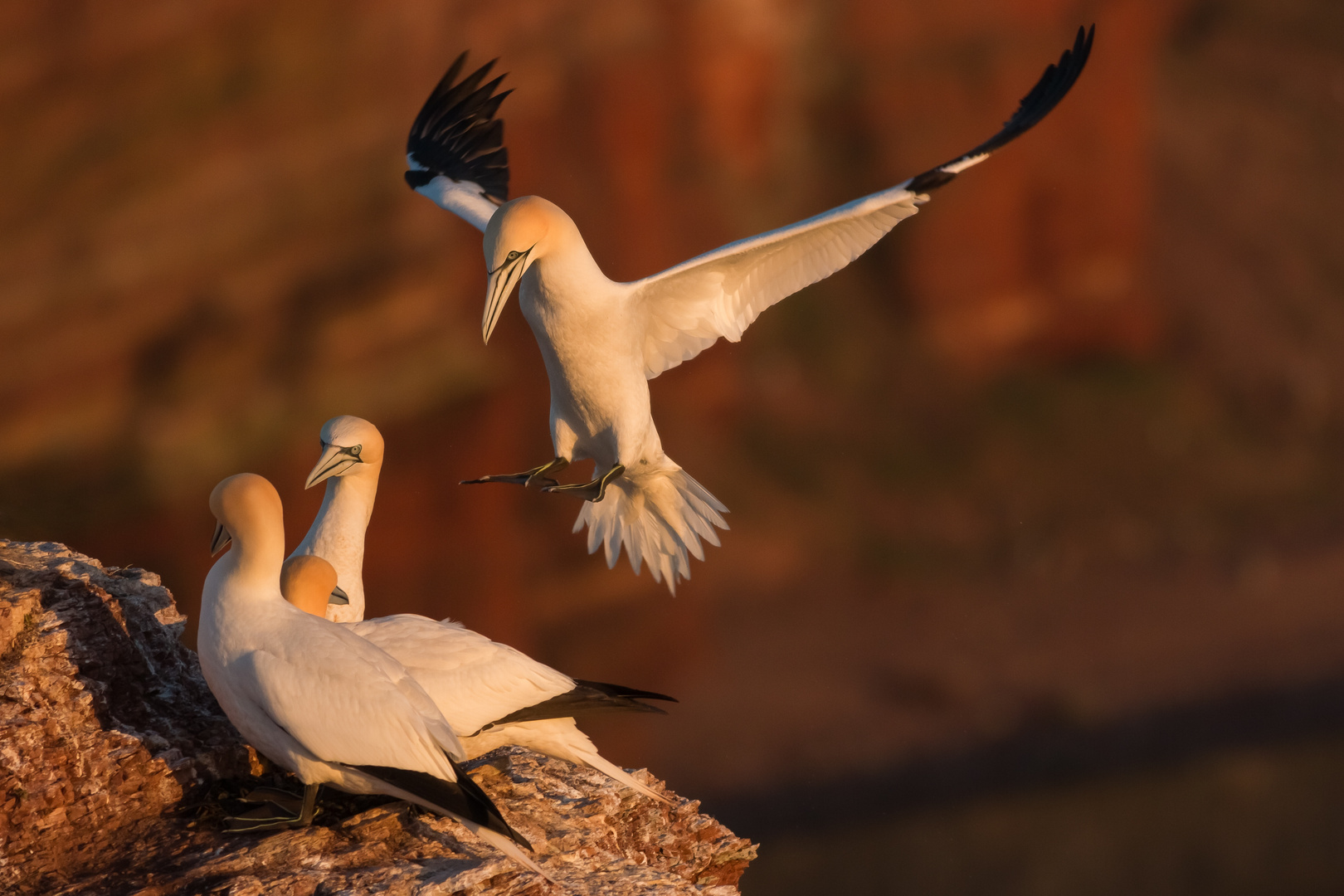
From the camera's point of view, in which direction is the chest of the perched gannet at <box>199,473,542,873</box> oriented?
to the viewer's left

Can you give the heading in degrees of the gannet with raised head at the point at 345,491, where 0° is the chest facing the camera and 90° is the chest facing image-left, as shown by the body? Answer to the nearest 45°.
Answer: approximately 45°

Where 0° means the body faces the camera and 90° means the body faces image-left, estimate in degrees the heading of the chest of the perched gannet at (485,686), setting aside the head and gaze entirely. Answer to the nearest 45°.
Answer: approximately 90°

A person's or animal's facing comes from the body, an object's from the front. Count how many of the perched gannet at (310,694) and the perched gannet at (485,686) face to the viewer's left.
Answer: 2

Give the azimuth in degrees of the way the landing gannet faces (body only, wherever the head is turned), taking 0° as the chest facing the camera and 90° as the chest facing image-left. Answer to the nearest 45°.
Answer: approximately 45°
